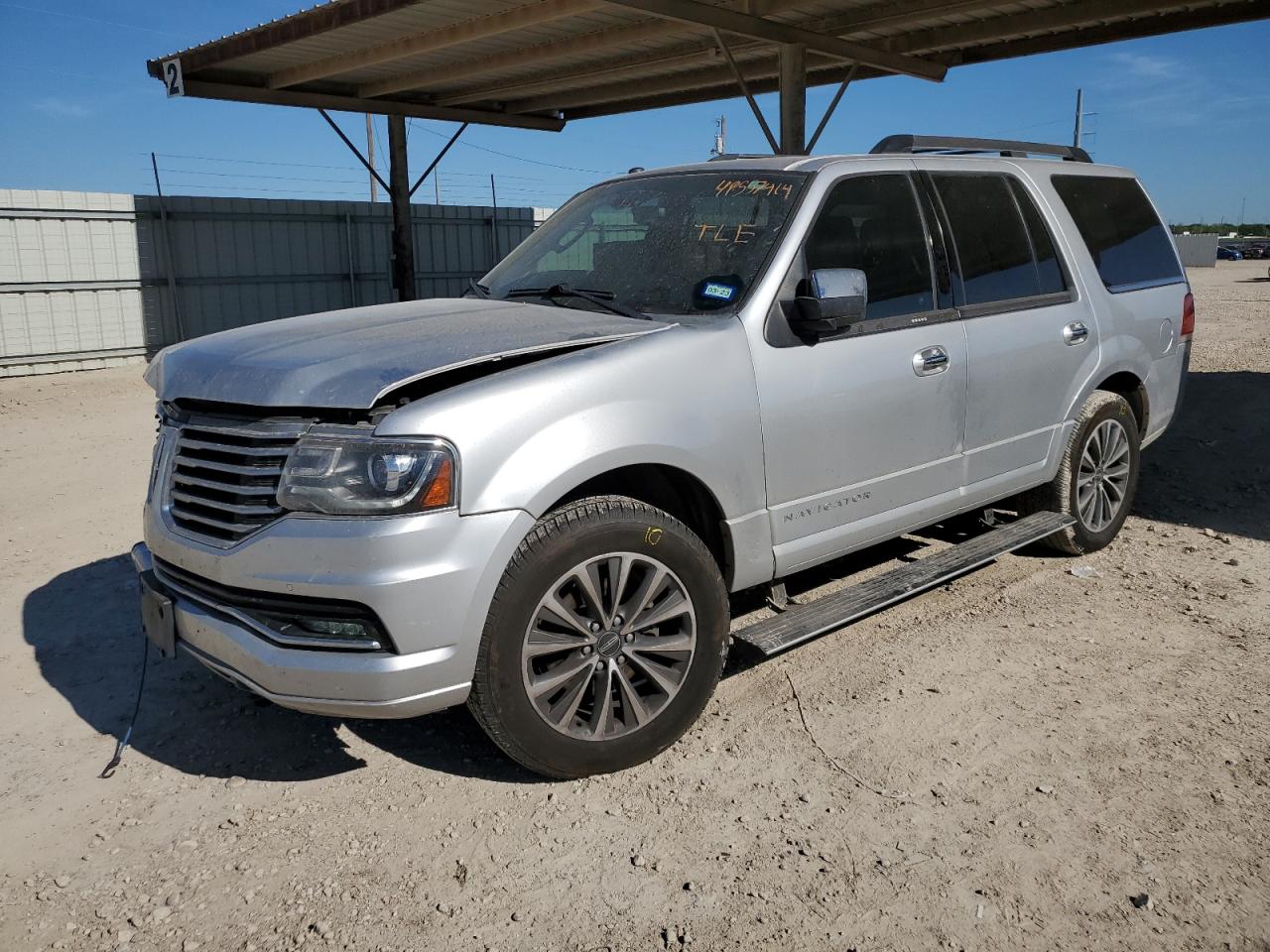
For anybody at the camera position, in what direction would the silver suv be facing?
facing the viewer and to the left of the viewer

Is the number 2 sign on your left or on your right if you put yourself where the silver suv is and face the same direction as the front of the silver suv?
on your right
